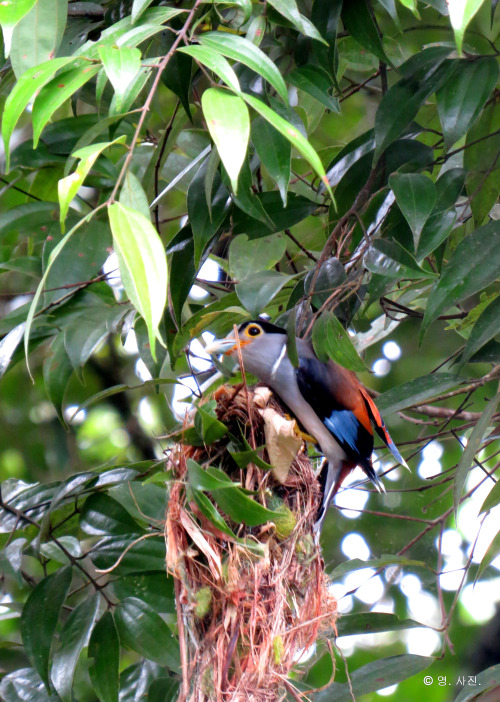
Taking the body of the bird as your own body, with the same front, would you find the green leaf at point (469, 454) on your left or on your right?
on your left

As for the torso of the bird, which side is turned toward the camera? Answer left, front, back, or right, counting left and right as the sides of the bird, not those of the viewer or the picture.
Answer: left
